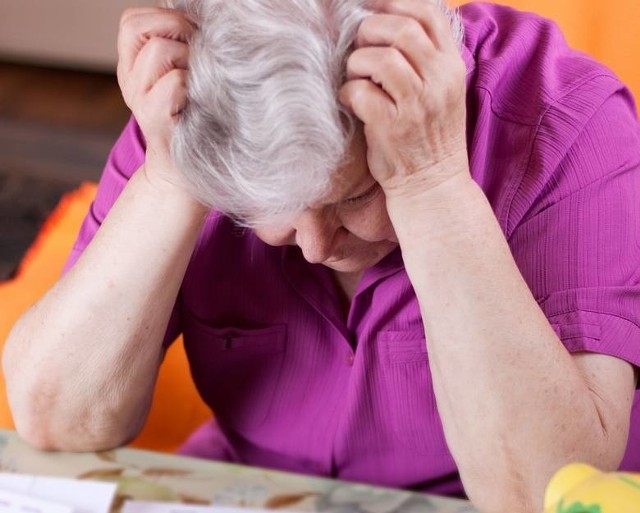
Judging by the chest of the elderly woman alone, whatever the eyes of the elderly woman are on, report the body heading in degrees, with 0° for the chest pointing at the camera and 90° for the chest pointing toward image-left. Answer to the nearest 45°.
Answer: approximately 45°
